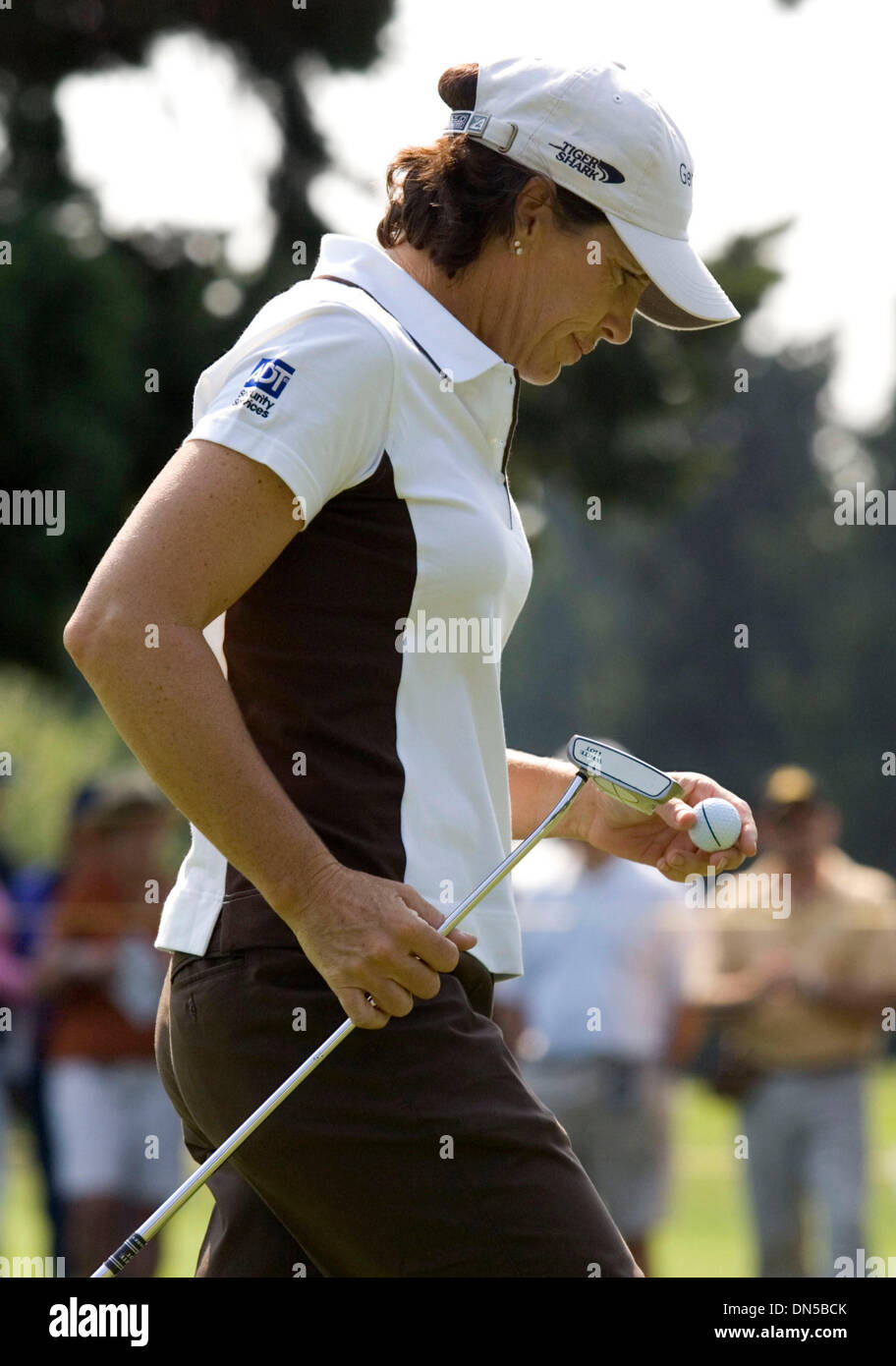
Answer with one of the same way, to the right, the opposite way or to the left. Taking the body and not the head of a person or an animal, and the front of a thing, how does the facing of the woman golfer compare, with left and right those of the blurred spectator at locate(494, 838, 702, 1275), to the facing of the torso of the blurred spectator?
to the left

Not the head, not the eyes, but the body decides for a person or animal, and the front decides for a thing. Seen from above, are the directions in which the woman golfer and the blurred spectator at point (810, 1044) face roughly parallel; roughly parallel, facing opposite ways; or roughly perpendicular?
roughly perpendicular

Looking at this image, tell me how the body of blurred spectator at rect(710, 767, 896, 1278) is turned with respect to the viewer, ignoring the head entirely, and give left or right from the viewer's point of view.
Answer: facing the viewer

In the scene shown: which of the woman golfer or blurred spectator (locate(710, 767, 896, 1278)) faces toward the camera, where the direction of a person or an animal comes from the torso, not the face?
the blurred spectator

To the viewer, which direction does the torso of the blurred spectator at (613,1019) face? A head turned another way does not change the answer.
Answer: toward the camera

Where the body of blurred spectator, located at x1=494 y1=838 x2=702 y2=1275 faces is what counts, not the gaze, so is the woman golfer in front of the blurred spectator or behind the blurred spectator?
in front

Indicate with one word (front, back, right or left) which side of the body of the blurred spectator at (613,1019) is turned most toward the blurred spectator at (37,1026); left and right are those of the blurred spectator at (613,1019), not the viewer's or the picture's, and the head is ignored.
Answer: right

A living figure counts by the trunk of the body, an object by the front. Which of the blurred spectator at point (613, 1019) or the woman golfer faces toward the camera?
the blurred spectator

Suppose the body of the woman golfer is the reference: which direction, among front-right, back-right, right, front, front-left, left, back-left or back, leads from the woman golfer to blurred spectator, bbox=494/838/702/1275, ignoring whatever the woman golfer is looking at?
left

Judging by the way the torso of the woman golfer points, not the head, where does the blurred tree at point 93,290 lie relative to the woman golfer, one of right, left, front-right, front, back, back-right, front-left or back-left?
left

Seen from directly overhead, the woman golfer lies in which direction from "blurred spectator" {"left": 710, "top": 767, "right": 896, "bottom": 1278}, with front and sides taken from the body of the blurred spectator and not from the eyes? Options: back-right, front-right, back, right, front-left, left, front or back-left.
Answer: front

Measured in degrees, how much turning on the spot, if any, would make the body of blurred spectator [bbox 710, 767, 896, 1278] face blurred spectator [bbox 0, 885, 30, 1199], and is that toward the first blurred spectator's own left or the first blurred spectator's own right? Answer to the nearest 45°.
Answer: approximately 90° to the first blurred spectator's own right

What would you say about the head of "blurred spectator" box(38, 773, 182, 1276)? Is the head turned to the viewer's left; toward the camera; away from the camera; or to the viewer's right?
toward the camera

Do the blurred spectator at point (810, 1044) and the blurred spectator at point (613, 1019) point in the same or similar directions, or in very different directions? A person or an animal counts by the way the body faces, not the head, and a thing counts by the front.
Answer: same or similar directions
